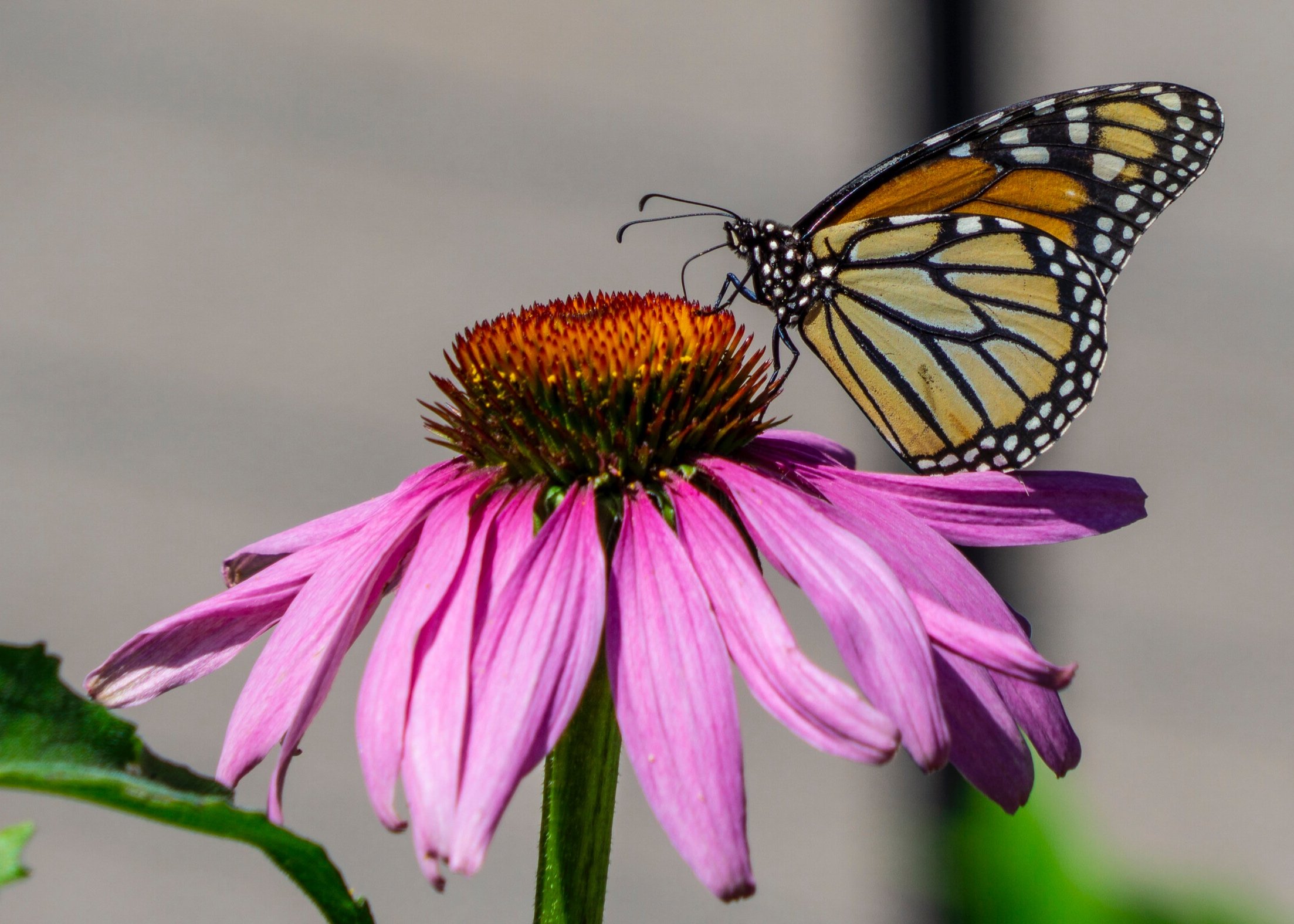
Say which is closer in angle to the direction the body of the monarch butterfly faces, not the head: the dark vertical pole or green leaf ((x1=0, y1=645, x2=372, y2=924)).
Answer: the green leaf

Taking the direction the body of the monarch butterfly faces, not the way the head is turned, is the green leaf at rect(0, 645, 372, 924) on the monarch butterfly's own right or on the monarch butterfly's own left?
on the monarch butterfly's own left

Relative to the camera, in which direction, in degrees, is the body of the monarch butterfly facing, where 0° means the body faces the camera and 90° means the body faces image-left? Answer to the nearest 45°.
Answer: approximately 90°

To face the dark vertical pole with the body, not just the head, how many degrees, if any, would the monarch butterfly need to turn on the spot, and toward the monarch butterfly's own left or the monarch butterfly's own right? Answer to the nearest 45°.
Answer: approximately 90° to the monarch butterfly's own right
